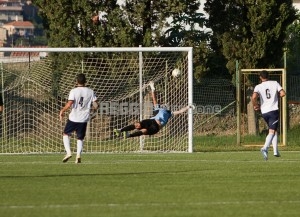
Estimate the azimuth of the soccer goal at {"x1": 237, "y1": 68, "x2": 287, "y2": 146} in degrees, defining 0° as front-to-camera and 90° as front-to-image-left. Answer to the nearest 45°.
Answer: approximately 0°

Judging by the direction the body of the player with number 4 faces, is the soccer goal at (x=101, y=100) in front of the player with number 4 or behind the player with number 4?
in front

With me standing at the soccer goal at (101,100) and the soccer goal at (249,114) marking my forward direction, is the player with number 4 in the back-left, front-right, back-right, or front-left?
back-right

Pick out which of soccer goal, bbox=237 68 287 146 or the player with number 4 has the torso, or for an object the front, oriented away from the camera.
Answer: the player with number 4

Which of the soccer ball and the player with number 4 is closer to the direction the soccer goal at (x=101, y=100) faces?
the player with number 4

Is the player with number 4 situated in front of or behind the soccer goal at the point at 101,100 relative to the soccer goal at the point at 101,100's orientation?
in front

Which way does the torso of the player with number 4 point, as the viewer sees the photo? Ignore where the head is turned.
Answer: away from the camera

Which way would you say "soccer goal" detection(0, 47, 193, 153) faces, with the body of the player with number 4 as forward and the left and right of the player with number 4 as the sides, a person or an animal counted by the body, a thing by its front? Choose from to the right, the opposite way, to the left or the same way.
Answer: the opposite way

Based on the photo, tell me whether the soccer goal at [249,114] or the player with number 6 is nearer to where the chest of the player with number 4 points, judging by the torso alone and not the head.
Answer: the soccer goal

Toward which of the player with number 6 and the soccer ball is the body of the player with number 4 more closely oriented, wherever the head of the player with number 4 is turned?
the soccer ball

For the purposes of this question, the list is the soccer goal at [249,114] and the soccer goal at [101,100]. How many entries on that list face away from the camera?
0
